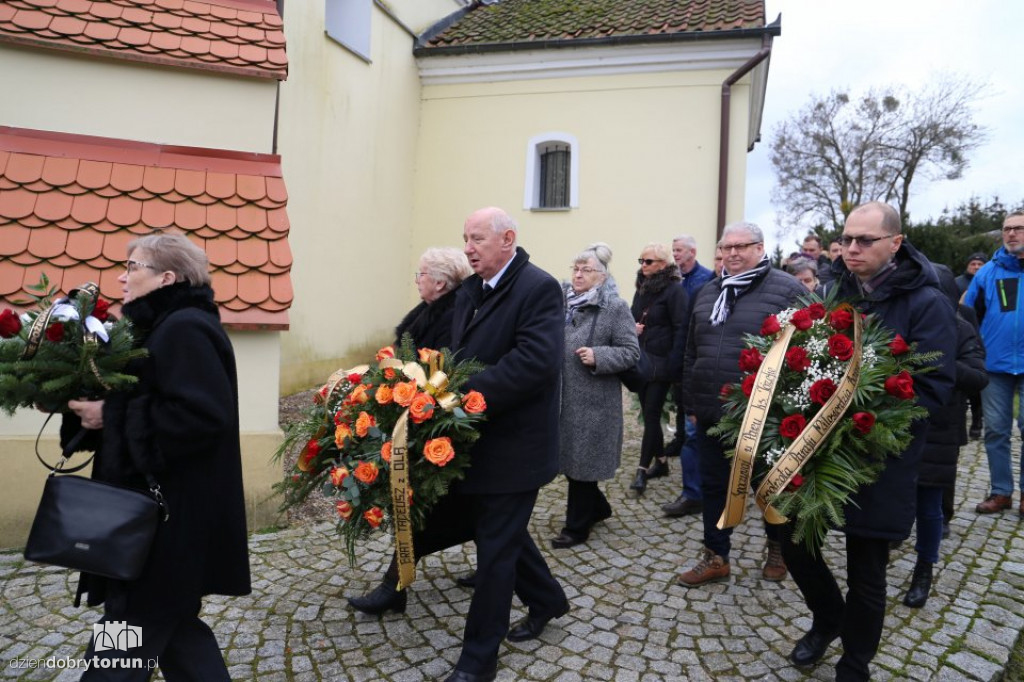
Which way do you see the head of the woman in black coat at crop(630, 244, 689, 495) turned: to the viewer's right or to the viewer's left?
to the viewer's left

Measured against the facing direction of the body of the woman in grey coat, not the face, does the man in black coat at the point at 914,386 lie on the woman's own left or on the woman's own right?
on the woman's own left

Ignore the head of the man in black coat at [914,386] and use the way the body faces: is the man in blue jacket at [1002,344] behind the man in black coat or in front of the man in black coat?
behind

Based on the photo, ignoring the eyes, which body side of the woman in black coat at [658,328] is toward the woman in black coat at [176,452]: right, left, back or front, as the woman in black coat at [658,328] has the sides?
front

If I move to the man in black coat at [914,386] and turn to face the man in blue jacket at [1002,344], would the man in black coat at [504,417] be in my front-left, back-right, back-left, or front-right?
back-left

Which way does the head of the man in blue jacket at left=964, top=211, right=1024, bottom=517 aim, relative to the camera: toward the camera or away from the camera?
toward the camera

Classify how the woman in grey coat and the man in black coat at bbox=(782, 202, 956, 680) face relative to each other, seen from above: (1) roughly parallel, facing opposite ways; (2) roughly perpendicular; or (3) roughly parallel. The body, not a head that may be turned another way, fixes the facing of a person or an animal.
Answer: roughly parallel

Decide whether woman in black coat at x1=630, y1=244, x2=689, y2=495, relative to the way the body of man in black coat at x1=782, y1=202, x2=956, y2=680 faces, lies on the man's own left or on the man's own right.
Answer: on the man's own right

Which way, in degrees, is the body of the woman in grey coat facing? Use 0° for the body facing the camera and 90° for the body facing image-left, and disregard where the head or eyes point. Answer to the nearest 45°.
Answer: approximately 45°

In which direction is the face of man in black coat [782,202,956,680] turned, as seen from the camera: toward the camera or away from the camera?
toward the camera

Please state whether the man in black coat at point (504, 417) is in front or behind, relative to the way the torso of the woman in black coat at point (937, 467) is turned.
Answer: in front

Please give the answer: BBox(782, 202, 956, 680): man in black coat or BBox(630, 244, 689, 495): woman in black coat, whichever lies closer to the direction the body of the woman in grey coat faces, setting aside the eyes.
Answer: the man in black coat

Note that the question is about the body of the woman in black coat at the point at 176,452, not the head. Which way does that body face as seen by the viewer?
to the viewer's left

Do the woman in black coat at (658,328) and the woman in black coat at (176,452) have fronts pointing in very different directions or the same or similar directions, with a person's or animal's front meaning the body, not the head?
same or similar directions

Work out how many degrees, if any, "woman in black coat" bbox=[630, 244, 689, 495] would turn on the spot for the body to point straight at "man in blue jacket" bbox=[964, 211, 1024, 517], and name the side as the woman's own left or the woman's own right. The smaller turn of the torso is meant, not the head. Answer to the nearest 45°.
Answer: approximately 135° to the woman's own left

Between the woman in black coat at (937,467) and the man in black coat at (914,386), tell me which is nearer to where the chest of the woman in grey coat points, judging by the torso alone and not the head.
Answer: the man in black coat
